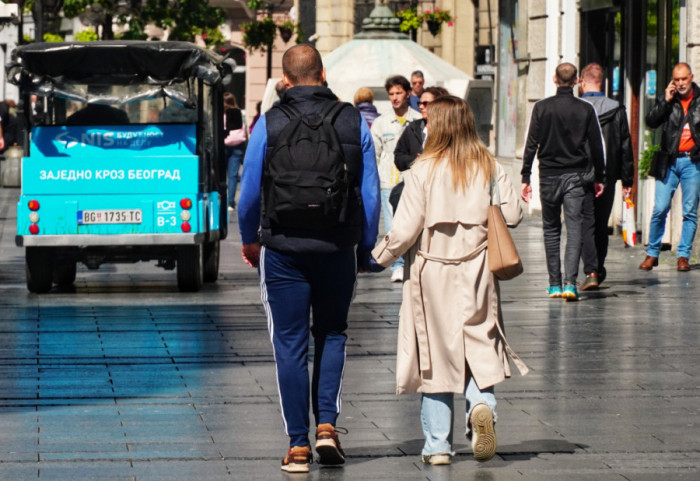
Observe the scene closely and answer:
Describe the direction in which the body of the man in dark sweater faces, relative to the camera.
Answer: away from the camera

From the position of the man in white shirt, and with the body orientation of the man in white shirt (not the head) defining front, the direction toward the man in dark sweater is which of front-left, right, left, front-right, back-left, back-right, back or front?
front-left

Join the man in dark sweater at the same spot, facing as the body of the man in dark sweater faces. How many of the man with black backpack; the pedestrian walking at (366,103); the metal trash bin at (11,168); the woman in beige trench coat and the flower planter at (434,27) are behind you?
2

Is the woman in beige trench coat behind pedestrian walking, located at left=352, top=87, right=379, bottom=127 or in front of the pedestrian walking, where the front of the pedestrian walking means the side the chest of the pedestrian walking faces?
behind

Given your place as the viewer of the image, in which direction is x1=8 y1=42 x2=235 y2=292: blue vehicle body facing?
facing away from the viewer

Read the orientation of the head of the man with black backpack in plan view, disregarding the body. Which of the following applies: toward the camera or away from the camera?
away from the camera

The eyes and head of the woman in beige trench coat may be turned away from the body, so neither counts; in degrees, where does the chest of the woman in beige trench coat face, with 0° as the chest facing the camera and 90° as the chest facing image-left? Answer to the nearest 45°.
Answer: approximately 180°

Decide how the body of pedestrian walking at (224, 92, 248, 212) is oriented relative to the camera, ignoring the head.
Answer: away from the camera

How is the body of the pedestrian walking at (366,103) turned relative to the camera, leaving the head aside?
away from the camera

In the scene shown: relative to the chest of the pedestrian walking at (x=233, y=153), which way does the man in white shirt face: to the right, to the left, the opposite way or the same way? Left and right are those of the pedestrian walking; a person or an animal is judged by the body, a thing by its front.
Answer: the opposite way

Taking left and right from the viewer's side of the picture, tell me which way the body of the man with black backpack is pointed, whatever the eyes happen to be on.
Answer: facing away from the viewer

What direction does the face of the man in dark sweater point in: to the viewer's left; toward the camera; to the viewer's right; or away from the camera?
away from the camera

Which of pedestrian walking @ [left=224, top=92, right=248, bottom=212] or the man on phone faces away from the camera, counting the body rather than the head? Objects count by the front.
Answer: the pedestrian walking

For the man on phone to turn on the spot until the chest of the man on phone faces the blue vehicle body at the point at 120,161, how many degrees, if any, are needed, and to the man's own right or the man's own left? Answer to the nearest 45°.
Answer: approximately 45° to the man's own right
